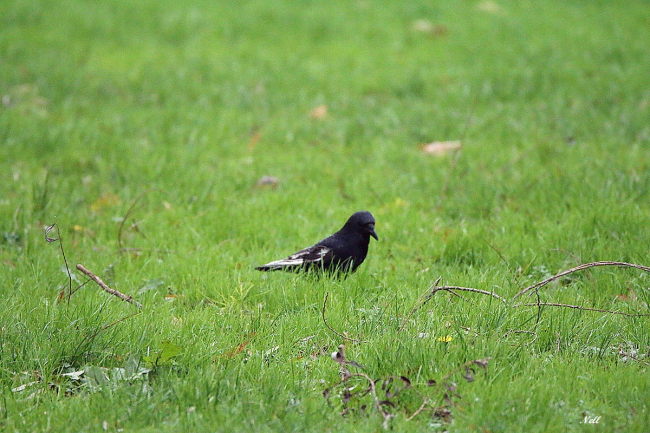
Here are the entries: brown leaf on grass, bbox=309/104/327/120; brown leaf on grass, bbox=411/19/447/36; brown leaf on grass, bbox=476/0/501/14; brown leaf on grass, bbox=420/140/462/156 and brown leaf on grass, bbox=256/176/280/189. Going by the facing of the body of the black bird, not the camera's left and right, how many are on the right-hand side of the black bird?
0

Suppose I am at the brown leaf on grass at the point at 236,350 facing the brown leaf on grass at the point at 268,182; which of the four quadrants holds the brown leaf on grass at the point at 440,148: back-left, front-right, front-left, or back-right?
front-right

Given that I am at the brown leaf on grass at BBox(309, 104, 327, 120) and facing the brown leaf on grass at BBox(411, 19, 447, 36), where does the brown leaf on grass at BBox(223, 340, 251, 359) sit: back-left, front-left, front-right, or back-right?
back-right

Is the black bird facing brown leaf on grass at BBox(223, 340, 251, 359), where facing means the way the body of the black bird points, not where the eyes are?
no

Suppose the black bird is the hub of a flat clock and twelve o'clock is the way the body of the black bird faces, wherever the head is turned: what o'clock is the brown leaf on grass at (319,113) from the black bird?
The brown leaf on grass is roughly at 9 o'clock from the black bird.

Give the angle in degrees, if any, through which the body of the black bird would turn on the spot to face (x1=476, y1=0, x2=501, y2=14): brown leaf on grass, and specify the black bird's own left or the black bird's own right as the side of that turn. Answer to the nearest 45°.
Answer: approximately 90° to the black bird's own left

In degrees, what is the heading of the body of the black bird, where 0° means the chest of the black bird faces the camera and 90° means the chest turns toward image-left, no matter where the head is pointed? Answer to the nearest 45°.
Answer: approximately 270°

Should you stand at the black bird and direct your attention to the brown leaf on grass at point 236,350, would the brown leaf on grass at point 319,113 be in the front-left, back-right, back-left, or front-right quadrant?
back-right

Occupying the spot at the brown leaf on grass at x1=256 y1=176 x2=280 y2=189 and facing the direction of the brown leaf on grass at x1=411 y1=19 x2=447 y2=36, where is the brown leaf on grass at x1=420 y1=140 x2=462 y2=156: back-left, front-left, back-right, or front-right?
front-right

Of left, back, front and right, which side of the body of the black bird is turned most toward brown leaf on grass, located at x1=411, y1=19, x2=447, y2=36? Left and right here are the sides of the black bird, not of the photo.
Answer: left

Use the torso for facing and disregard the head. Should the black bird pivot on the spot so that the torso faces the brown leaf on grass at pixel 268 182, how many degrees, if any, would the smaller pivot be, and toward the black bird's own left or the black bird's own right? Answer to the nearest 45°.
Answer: approximately 90° to the black bird's own left

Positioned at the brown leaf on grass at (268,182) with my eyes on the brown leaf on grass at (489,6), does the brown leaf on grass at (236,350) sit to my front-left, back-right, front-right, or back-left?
back-right

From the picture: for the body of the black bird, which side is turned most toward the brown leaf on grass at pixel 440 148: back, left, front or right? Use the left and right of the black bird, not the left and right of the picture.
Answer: left
